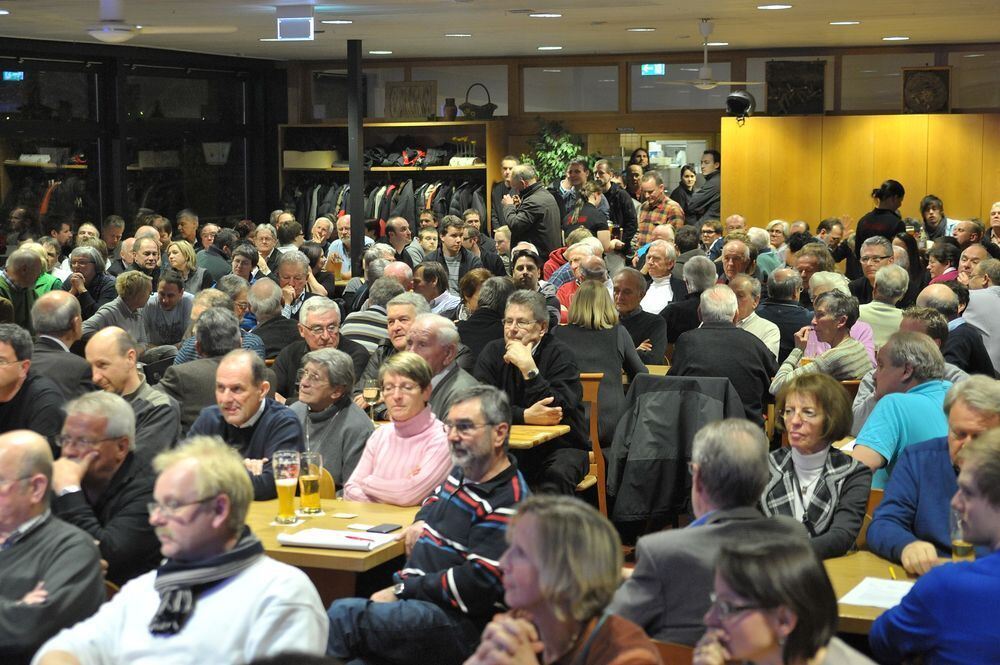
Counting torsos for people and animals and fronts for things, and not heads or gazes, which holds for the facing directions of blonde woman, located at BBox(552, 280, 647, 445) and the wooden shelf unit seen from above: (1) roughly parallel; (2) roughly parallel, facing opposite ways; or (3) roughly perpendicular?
roughly parallel, facing opposite ways

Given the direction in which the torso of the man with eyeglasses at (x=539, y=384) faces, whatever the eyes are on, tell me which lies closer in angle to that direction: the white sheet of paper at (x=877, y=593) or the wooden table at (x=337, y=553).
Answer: the wooden table

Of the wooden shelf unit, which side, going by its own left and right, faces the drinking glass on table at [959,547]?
front

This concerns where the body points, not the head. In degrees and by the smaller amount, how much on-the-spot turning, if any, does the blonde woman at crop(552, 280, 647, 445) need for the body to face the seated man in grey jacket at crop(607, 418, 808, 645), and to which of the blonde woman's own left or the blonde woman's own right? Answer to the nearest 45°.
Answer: approximately 180°

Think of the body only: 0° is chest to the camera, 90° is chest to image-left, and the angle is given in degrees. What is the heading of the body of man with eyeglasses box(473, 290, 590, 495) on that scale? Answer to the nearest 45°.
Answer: approximately 45°

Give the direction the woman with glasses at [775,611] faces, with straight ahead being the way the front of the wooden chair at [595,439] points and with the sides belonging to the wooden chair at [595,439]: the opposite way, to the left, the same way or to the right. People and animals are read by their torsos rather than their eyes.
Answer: the same way

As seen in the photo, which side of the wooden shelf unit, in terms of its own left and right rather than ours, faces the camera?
front

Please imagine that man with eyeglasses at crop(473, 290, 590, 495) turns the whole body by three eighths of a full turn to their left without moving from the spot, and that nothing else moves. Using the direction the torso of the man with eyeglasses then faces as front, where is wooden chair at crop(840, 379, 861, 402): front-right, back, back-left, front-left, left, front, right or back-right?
front

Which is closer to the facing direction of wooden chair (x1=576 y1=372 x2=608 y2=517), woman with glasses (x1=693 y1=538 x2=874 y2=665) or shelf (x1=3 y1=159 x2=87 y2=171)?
the shelf

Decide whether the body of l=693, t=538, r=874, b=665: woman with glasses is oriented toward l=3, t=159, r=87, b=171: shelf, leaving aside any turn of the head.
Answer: no

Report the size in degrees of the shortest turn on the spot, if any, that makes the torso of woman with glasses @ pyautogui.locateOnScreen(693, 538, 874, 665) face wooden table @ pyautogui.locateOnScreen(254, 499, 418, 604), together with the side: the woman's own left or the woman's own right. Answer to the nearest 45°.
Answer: approximately 45° to the woman's own right

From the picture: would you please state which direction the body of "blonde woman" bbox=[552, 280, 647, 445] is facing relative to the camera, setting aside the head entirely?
away from the camera

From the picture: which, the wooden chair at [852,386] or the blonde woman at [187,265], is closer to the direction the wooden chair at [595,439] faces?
the blonde woman

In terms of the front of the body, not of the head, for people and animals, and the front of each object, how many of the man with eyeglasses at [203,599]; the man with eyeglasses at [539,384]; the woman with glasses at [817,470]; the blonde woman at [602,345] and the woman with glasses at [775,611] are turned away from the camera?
1

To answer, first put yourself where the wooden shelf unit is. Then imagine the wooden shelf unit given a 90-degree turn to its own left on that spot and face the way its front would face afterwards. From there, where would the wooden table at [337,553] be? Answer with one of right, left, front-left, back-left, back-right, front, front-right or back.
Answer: right

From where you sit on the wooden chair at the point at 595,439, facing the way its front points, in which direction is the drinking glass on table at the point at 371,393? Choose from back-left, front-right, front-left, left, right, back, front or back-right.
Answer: front-left

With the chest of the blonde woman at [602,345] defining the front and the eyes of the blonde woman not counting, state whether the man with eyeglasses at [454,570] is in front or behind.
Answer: behind

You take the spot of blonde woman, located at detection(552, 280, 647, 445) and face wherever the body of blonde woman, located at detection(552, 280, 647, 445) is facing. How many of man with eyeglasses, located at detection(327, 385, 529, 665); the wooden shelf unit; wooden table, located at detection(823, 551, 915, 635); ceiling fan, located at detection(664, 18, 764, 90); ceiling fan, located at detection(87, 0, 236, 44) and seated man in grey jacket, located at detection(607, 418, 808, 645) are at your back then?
3

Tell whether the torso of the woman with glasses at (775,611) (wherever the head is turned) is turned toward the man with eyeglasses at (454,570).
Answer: no

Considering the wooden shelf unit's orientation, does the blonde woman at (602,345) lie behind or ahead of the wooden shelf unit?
ahead
